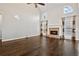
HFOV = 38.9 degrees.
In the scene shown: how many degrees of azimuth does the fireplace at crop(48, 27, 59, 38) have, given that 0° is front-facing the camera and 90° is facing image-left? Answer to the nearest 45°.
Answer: approximately 0°
